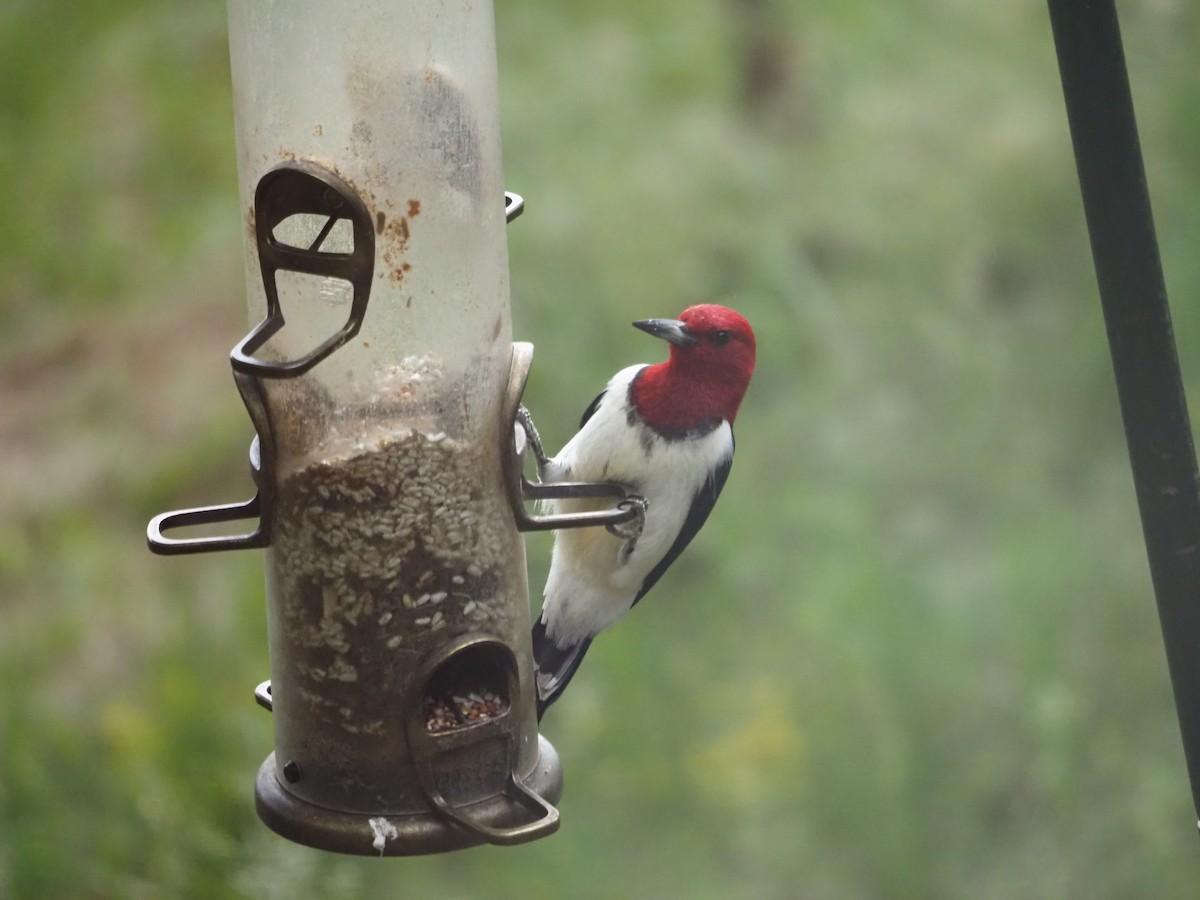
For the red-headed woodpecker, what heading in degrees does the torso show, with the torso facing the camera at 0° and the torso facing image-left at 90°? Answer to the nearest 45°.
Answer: approximately 45°

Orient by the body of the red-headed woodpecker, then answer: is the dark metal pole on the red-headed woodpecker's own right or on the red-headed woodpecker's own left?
on the red-headed woodpecker's own left

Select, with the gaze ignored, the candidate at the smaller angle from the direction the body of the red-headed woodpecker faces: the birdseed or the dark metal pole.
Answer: the birdseed

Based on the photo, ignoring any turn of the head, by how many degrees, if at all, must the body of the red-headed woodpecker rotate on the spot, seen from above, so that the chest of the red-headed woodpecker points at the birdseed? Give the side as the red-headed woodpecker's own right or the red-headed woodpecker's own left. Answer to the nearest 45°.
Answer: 0° — it already faces it
